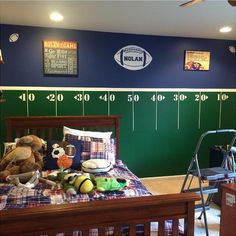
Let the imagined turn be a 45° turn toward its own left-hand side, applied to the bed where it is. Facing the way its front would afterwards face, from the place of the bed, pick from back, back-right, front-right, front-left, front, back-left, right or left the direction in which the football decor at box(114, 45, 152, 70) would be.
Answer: back-left

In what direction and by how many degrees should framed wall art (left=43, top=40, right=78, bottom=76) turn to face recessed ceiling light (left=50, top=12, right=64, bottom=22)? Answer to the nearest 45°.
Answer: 0° — it already faces it

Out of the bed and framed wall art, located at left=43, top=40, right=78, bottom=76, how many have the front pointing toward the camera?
2

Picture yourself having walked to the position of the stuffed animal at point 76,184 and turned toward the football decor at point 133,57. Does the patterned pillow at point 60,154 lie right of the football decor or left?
left

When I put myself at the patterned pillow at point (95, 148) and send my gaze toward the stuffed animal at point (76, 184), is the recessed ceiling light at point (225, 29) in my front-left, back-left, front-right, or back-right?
back-left

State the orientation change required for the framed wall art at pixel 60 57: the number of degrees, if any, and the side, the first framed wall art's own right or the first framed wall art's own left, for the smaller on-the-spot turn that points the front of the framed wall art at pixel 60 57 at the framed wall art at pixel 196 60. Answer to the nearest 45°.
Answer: approximately 90° to the first framed wall art's own left

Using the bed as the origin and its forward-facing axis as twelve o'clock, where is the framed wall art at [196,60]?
The framed wall art is roughly at 7 o'clock from the bed.

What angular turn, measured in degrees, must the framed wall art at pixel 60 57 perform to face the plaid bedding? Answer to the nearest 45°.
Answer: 0° — it already faces it

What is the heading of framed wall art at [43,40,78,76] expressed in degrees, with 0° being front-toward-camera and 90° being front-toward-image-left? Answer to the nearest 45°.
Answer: approximately 0°

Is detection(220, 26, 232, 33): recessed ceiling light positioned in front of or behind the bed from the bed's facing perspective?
behind
